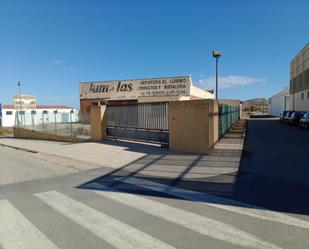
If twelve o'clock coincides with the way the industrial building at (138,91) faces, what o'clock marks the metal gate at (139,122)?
The metal gate is roughly at 12 o'clock from the industrial building.

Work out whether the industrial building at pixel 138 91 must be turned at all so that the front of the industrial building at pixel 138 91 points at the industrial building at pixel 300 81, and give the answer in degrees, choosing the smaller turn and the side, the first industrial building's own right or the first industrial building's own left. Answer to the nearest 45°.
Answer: approximately 90° to the first industrial building's own left

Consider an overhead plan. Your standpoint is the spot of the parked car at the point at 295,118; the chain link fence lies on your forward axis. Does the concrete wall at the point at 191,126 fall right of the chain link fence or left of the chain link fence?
left

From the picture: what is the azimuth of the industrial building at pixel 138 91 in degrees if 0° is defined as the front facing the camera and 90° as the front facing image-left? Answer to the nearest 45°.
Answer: approximately 0°

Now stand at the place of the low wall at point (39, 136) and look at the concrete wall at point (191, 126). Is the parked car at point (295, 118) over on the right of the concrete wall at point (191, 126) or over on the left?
left

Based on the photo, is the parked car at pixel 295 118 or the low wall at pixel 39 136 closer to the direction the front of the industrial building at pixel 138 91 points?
the low wall

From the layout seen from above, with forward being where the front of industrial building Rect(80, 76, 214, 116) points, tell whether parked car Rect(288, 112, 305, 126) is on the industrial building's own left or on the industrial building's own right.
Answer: on the industrial building's own left

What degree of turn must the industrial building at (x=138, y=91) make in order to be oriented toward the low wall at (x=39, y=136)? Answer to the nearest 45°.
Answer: approximately 45° to its right

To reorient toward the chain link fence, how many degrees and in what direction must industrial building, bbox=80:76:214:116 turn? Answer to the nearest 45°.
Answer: approximately 45° to its right
